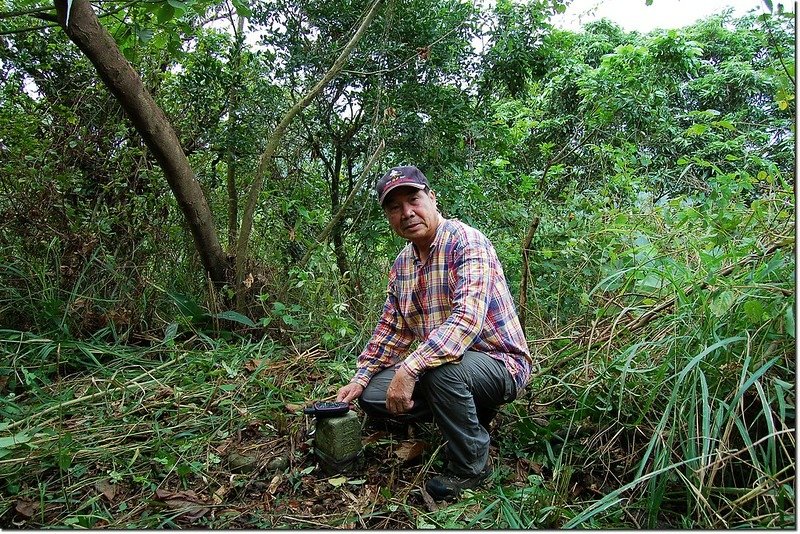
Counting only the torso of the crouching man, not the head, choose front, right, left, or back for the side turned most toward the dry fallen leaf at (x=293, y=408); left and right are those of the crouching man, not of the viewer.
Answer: right

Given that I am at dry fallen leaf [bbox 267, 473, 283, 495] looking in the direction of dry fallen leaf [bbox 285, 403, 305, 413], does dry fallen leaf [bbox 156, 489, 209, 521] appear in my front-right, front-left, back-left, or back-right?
back-left

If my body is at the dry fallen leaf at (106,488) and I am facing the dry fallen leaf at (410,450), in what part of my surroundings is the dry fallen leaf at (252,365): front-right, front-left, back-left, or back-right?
front-left

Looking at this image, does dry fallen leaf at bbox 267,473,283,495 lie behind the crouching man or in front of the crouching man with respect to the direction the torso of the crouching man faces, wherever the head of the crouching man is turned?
in front

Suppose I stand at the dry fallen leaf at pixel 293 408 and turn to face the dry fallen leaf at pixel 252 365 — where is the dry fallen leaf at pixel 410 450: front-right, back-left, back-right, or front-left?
back-right

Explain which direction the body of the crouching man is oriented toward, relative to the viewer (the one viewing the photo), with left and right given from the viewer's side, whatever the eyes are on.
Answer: facing the viewer and to the left of the viewer

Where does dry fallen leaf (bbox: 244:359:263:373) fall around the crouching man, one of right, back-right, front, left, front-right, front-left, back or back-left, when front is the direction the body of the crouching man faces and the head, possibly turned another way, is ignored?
right

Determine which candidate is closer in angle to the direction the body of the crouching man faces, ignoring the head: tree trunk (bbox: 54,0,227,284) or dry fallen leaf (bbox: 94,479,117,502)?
the dry fallen leaf

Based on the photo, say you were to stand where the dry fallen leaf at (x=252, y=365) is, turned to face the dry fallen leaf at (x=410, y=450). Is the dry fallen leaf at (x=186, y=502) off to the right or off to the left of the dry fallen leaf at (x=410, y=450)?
right

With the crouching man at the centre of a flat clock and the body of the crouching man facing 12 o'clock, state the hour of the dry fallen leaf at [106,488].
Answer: The dry fallen leaf is roughly at 1 o'clock from the crouching man.

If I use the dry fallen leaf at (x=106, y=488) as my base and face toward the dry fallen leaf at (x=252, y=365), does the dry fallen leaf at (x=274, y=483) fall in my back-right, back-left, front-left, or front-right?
front-right

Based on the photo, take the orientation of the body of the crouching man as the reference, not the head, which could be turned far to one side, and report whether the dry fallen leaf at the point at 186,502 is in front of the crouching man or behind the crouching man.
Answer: in front
